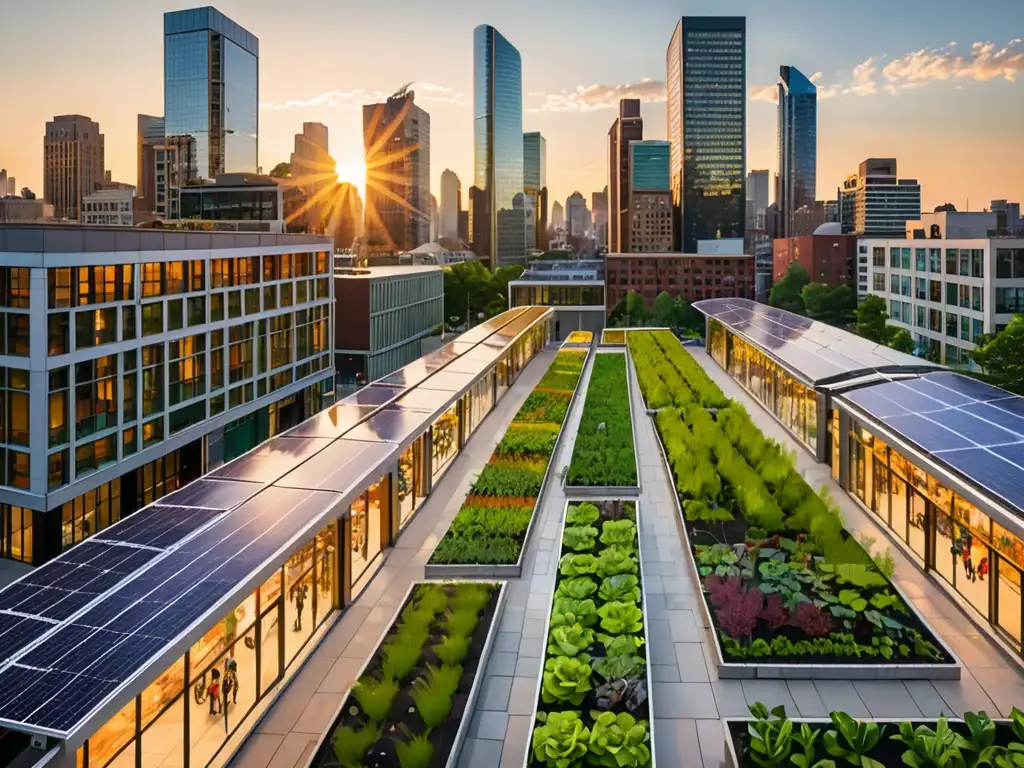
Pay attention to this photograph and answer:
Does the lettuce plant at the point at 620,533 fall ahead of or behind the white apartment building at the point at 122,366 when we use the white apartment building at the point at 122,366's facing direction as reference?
ahead

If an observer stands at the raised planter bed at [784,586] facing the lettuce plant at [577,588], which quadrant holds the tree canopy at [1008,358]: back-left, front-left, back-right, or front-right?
back-right

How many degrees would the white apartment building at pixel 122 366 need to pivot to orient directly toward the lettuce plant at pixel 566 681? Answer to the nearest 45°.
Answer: approximately 45° to its right

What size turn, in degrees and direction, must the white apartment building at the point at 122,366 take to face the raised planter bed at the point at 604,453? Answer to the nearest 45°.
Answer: approximately 45° to its left

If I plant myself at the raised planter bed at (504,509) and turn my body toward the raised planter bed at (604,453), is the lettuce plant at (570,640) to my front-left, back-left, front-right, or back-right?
back-right

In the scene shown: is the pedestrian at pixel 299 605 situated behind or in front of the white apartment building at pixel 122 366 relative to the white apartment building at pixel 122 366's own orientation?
in front

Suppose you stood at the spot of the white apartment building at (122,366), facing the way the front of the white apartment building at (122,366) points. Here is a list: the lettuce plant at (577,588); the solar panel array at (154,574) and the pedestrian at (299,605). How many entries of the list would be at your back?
0

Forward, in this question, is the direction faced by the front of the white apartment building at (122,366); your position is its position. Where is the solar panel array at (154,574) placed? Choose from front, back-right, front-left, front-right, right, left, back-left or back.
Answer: front-right

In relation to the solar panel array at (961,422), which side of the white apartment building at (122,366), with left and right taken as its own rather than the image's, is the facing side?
front

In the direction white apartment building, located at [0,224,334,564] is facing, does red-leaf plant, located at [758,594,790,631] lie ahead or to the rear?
ahead

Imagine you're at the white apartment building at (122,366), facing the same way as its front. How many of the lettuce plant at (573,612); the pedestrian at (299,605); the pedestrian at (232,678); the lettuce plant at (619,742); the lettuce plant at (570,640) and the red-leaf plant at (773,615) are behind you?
0

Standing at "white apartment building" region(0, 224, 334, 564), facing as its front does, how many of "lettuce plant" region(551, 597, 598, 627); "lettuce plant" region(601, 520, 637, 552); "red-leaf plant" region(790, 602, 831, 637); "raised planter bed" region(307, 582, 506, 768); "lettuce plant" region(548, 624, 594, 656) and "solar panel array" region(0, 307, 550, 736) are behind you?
0

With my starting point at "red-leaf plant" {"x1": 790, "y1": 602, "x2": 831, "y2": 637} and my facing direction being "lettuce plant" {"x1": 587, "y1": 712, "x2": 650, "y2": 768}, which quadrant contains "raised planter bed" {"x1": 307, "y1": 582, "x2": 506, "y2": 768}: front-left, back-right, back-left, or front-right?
front-right

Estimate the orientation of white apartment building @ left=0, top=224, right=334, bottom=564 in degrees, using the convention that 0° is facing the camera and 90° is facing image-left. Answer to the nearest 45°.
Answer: approximately 315°

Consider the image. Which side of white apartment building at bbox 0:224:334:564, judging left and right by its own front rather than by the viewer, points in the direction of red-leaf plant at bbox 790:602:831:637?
front

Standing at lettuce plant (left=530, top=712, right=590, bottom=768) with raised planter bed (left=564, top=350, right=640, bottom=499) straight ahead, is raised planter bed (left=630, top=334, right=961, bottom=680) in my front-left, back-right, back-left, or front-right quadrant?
front-right

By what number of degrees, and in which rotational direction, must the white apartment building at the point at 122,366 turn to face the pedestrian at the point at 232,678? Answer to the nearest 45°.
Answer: approximately 45° to its right
